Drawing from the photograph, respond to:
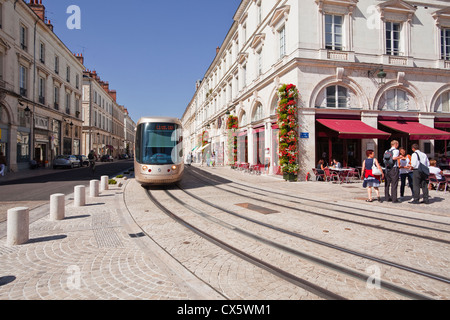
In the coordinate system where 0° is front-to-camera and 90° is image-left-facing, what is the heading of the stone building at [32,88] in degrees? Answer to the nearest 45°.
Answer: approximately 315°

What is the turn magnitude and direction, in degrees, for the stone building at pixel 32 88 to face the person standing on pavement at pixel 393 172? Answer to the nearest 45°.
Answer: approximately 45° to its right

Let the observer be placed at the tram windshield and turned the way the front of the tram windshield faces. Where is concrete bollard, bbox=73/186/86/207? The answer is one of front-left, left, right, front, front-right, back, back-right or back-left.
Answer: front-right

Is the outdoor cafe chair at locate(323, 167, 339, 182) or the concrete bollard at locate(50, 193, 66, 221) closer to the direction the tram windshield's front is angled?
the concrete bollard

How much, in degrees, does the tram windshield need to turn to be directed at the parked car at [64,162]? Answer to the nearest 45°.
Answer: approximately 135° to its right

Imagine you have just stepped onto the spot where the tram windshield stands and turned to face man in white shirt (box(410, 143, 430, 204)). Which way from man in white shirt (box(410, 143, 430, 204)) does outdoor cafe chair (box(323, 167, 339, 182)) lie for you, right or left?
left

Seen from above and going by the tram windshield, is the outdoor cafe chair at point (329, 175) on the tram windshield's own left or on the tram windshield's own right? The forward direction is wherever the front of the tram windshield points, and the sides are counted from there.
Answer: on the tram windshield's own left
